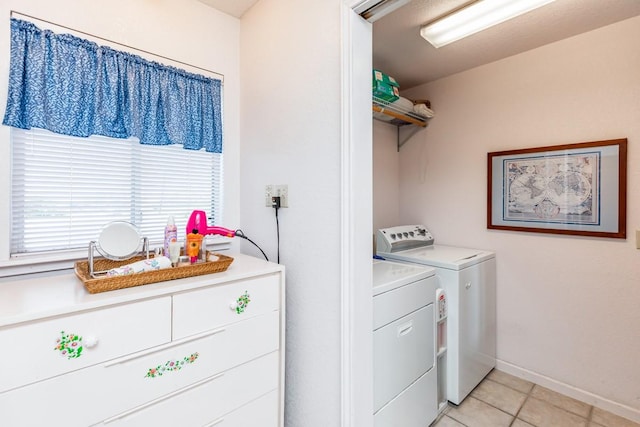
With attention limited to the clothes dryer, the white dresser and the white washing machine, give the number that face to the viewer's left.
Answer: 0

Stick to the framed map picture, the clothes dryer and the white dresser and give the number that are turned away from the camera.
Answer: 0

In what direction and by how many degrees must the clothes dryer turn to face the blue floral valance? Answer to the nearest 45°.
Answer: approximately 135° to its right

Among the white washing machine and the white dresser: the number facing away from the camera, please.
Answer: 0

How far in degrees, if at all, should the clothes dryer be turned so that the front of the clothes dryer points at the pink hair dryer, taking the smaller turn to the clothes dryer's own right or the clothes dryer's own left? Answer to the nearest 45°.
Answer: approximately 90° to the clothes dryer's own right

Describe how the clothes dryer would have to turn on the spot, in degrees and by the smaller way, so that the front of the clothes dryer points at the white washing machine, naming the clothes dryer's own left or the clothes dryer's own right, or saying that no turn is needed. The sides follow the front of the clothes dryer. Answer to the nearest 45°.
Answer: approximately 90° to the clothes dryer's own left

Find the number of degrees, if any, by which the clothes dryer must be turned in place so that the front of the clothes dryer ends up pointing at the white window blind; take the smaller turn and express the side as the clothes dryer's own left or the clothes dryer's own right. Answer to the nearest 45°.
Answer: approximately 135° to the clothes dryer's own right

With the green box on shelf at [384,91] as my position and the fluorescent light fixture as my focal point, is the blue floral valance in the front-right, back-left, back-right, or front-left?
back-right

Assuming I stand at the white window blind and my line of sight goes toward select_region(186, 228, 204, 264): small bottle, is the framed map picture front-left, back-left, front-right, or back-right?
front-left

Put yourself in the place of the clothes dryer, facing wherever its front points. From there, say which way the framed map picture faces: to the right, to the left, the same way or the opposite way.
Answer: to the right

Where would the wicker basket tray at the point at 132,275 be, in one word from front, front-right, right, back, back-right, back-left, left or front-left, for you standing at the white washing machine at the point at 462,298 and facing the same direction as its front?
right

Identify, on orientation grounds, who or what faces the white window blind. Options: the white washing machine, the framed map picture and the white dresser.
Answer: the framed map picture

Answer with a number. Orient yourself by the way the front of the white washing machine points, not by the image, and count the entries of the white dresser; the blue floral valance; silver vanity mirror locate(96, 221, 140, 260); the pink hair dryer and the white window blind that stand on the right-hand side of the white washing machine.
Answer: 5
